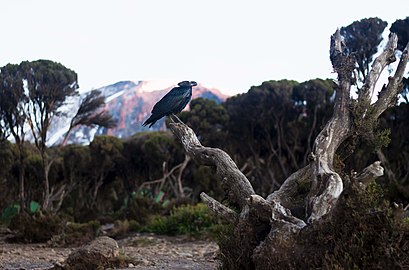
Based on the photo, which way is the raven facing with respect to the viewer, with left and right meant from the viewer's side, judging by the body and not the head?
facing to the right of the viewer

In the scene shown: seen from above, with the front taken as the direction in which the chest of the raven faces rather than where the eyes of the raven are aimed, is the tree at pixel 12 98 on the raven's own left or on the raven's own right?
on the raven's own left

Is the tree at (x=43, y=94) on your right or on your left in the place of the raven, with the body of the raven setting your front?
on your left

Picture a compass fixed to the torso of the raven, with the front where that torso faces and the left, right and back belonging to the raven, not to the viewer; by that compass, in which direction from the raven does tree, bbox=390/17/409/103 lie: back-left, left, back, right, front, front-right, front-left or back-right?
front-left
